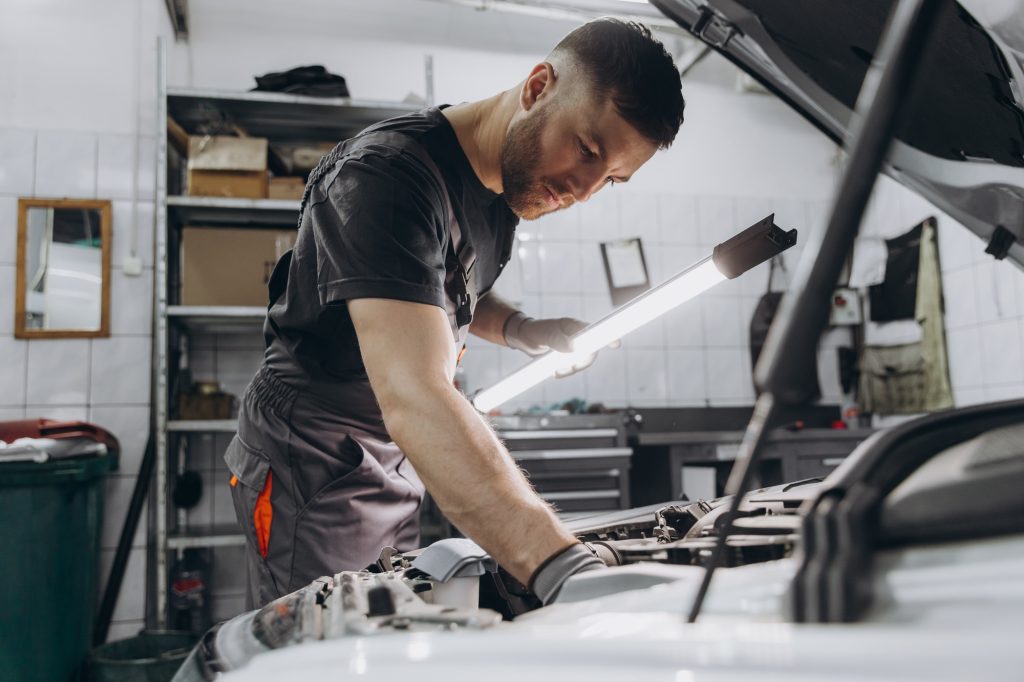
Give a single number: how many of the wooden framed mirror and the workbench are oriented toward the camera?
2

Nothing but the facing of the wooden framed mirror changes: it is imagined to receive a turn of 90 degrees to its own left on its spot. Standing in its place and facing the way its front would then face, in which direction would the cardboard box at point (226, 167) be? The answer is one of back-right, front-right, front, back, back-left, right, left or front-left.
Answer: front-right

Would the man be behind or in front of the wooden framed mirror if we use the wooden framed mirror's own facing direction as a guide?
in front

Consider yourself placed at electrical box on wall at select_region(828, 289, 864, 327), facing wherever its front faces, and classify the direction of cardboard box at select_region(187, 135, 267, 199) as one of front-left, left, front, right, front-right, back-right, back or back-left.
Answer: front-right

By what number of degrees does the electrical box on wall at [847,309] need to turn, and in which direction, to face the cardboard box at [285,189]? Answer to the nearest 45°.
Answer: approximately 45° to its right

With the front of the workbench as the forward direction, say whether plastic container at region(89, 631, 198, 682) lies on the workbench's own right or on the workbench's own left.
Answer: on the workbench's own right

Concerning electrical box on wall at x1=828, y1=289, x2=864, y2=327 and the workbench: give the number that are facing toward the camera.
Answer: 2

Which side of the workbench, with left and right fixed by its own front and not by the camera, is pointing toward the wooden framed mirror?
right

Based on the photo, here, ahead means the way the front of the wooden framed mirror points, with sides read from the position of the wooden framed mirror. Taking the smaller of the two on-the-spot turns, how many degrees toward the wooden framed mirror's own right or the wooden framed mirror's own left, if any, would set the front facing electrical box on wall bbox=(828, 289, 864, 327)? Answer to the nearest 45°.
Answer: approximately 90° to the wooden framed mirror's own left

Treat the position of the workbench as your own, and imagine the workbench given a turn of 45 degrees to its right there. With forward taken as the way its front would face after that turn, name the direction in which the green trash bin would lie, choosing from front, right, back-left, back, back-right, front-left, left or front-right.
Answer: front
